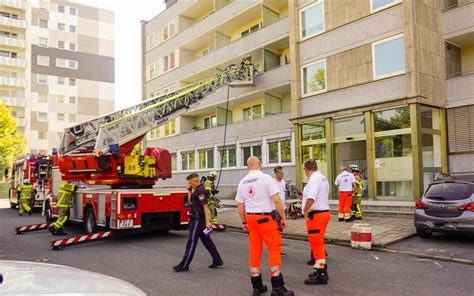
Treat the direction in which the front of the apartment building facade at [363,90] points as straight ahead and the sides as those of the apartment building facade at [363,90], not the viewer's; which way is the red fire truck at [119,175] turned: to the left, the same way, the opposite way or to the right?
to the right

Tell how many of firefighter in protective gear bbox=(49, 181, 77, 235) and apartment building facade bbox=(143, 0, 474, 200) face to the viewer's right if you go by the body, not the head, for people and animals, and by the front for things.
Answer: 1

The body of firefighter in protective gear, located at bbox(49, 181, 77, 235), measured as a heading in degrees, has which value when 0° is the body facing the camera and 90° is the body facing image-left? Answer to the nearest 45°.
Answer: approximately 270°

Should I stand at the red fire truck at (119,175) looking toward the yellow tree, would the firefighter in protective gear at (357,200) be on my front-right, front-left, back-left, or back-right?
back-right

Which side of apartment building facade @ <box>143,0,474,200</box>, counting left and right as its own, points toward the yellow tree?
right

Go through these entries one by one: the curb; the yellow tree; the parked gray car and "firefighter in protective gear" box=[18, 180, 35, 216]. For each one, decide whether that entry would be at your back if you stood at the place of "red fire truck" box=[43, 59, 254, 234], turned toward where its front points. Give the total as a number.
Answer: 2

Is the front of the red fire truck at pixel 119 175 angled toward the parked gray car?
no

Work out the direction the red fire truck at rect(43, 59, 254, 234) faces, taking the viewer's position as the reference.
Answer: facing away from the viewer and to the left of the viewer

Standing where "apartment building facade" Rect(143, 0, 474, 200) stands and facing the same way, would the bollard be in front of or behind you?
in front

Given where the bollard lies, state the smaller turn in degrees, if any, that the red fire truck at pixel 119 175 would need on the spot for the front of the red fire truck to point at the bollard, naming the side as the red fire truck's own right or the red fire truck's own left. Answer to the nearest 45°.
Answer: approximately 180°

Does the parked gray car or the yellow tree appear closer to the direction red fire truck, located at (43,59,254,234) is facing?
the yellow tree

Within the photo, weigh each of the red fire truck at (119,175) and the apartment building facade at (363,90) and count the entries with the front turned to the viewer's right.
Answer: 0

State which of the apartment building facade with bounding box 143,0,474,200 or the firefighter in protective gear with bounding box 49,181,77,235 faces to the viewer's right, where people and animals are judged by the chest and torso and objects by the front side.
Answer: the firefighter in protective gear

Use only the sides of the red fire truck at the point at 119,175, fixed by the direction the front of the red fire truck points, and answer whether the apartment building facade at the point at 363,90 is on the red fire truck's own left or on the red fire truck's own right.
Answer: on the red fire truck's own right

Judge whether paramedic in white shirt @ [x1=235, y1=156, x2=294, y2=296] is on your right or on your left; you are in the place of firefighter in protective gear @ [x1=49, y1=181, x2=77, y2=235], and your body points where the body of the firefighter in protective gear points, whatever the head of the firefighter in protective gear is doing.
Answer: on your right

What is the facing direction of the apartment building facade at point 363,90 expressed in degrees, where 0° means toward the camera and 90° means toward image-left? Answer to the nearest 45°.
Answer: approximately 45°
